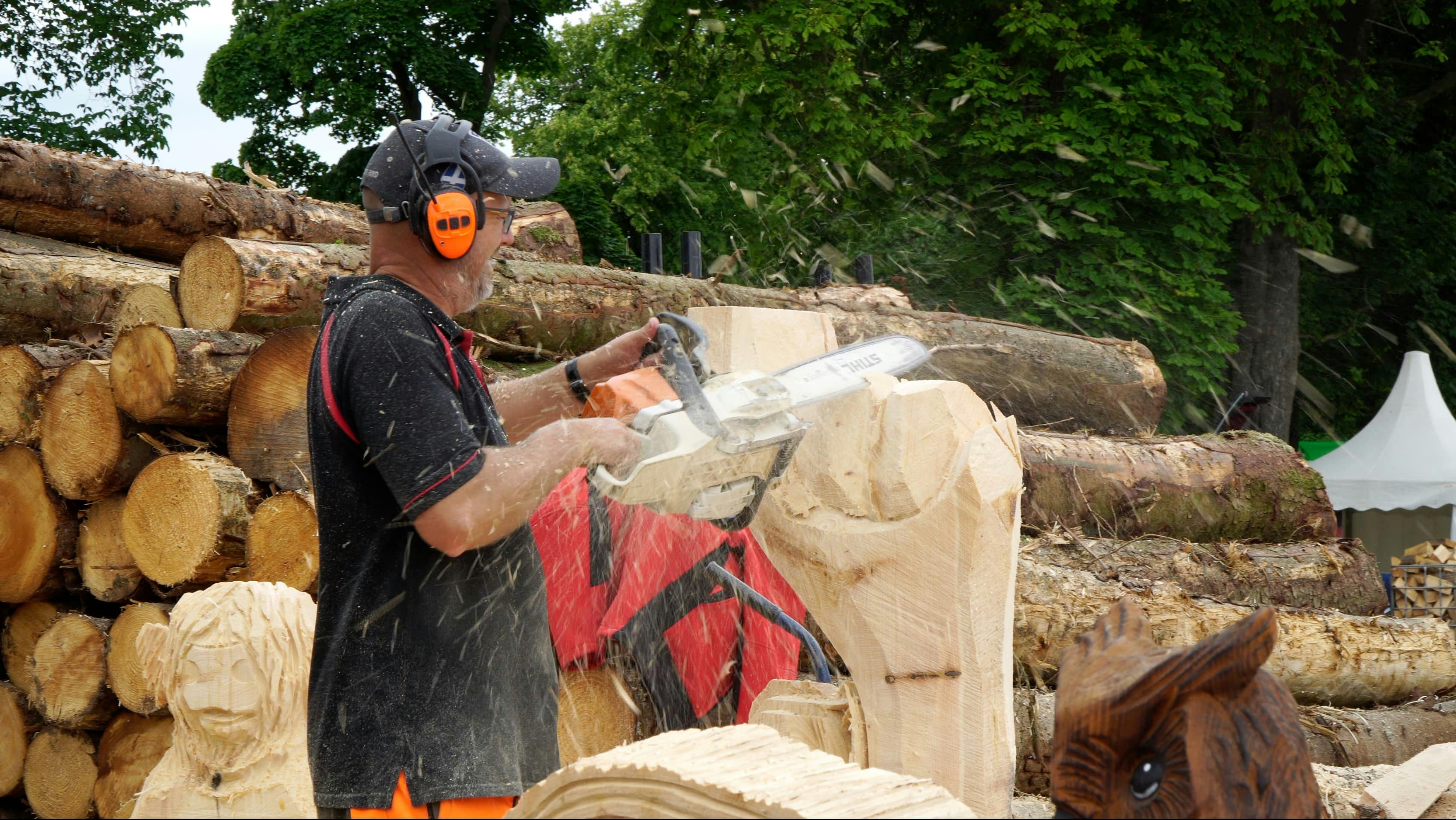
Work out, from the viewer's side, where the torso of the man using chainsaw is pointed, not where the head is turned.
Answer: to the viewer's right

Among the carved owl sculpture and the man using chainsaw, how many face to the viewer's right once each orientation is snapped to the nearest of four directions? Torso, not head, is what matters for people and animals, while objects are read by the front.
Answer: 1

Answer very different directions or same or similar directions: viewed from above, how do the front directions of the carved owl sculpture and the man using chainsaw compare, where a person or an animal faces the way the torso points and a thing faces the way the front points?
very different directions

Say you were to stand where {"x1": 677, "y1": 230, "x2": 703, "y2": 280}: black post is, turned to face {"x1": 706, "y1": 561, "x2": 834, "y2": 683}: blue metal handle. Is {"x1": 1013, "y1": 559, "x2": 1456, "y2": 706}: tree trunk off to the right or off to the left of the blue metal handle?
left

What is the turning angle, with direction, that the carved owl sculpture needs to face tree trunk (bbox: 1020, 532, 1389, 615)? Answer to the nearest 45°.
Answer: approximately 135° to its right

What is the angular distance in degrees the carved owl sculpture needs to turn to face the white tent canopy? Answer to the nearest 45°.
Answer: approximately 135° to its right

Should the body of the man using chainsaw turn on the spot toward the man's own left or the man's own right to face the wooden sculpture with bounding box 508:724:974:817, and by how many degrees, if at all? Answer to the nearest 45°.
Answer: approximately 45° to the man's own right

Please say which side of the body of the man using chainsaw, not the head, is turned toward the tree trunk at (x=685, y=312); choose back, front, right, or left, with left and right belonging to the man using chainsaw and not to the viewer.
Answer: left

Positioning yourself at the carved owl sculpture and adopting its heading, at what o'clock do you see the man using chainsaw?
The man using chainsaw is roughly at 2 o'clock from the carved owl sculpture.

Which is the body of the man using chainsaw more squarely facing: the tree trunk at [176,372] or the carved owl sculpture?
the carved owl sculpture

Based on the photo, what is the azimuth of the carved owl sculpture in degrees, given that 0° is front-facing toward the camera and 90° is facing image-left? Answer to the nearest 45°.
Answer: approximately 45°

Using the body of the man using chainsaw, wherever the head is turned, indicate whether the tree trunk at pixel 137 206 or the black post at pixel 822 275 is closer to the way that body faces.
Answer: the black post

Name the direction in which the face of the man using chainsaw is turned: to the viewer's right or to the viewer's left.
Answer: to the viewer's right

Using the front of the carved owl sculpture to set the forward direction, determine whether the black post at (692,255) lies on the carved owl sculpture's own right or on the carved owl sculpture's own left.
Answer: on the carved owl sculpture's own right
